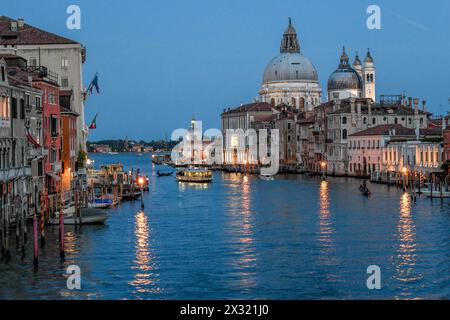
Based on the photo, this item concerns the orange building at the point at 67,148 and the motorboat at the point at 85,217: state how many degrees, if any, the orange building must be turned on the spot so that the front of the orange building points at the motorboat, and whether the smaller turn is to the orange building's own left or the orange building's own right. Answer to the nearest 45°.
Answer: approximately 90° to the orange building's own right

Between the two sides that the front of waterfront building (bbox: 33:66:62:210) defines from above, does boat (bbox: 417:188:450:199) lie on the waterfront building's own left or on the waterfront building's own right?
on the waterfront building's own left

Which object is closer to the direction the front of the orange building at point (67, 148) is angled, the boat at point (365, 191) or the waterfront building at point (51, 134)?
the boat

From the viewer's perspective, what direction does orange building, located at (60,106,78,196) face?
to the viewer's right

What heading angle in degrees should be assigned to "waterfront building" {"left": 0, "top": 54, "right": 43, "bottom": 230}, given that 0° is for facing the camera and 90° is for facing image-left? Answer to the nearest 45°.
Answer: approximately 315°
